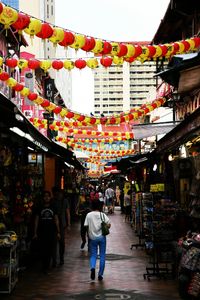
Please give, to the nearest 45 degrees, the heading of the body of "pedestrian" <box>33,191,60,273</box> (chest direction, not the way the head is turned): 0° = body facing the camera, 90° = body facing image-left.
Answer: approximately 0°

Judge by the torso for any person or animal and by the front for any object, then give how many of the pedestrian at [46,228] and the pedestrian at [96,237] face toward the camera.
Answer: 1

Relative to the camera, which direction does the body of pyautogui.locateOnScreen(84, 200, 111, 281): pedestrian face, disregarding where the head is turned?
away from the camera

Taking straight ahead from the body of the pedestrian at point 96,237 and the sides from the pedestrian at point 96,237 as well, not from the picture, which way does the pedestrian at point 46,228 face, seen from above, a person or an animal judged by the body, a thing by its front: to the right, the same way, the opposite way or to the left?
the opposite way
